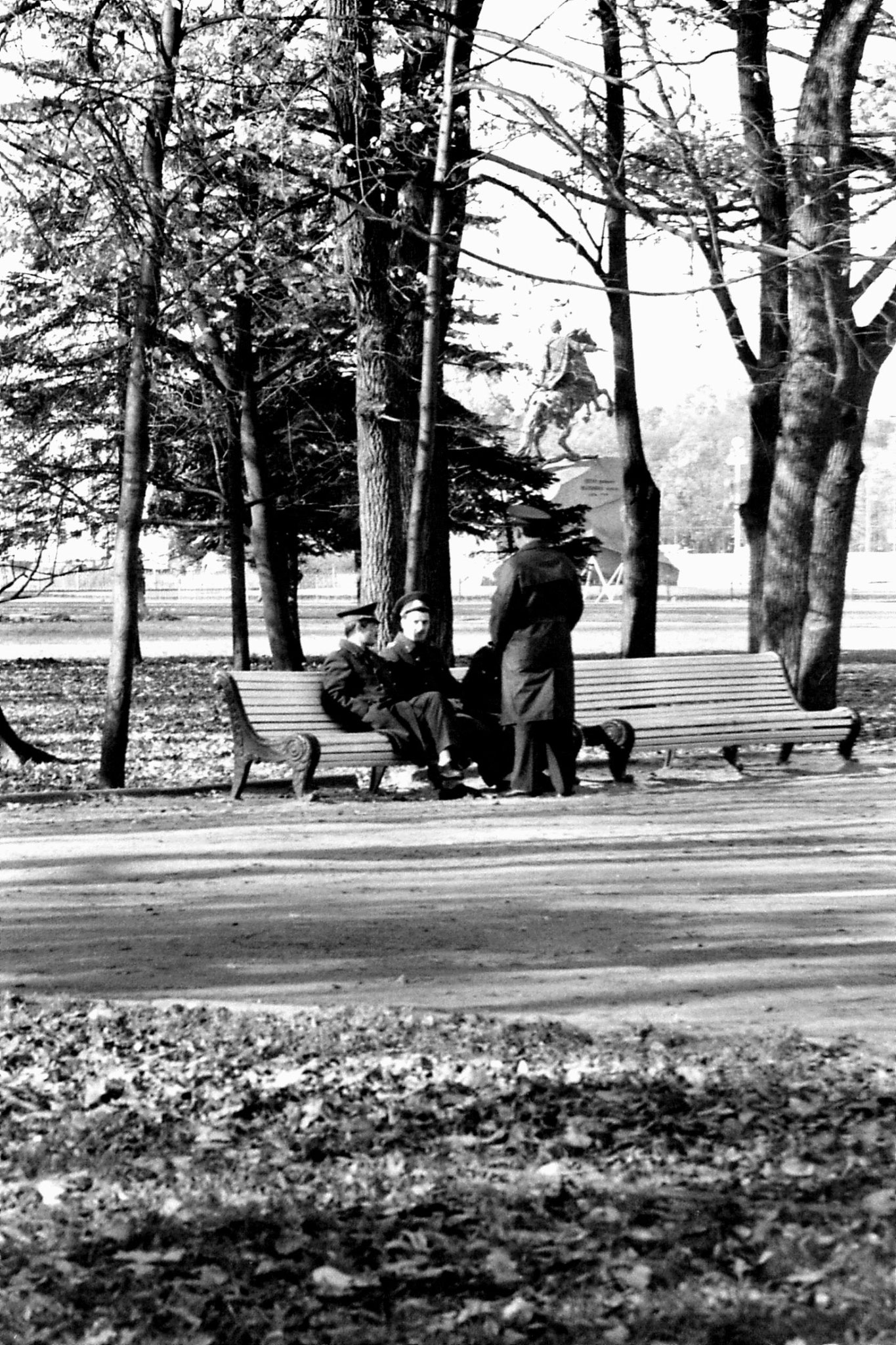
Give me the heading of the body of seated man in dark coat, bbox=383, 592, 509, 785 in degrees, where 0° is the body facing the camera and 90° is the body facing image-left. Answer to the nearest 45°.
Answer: approximately 315°

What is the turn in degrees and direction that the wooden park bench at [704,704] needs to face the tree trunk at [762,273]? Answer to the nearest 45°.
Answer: approximately 135° to its left

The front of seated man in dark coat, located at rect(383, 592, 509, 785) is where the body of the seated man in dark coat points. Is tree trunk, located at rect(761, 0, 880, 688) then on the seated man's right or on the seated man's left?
on the seated man's left

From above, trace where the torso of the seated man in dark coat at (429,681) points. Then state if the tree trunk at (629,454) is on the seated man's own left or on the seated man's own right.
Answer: on the seated man's own left

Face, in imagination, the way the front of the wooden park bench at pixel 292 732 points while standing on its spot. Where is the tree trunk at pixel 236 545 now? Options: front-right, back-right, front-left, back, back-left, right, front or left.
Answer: back-left

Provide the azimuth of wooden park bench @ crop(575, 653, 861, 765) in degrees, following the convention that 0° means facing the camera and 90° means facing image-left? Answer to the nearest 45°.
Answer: approximately 315°

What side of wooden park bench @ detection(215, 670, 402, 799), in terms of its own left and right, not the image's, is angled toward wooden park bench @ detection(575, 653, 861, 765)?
left

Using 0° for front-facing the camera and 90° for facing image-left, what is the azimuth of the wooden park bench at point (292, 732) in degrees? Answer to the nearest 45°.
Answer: approximately 315°
